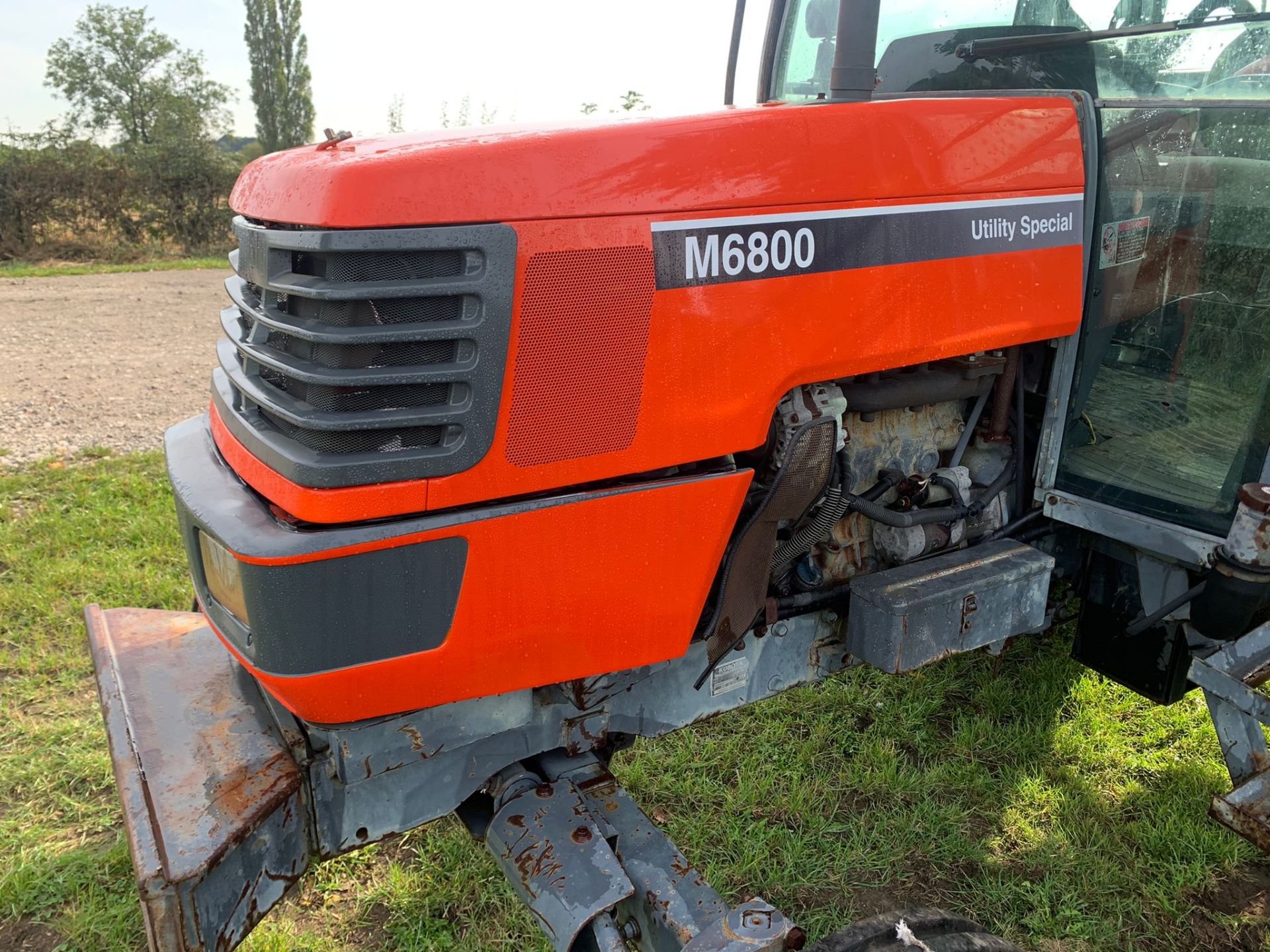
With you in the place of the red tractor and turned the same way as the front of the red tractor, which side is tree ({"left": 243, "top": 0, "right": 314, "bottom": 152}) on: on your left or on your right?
on your right

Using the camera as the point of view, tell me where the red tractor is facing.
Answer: facing the viewer and to the left of the viewer
